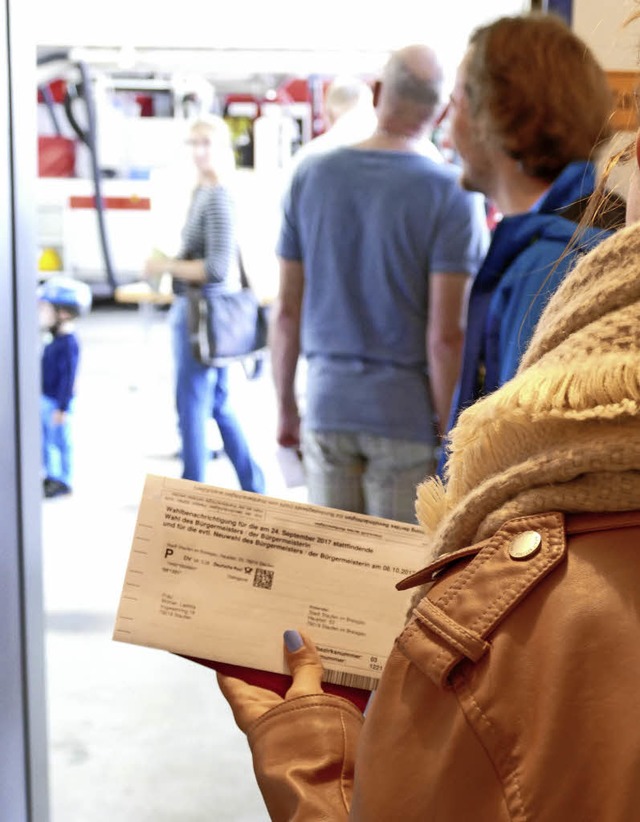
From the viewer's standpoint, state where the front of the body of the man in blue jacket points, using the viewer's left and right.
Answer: facing away from the viewer and to the left of the viewer

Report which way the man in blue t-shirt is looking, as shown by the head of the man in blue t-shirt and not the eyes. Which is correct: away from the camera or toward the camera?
away from the camera

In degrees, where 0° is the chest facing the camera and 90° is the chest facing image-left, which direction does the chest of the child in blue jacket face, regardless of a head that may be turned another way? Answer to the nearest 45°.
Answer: approximately 90°

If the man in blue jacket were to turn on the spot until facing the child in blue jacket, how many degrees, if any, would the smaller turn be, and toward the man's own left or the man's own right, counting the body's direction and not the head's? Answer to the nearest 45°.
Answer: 0° — they already face them

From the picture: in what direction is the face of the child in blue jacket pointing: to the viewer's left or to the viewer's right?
to the viewer's left
